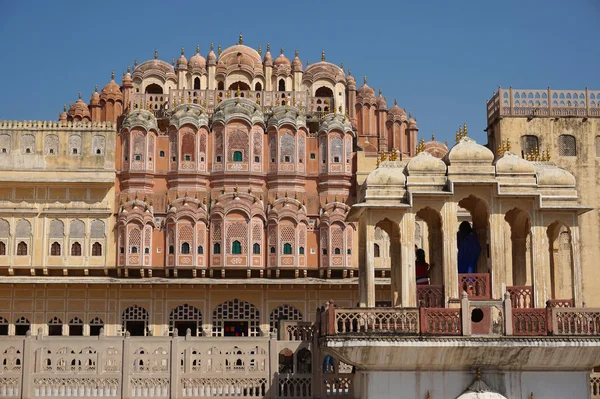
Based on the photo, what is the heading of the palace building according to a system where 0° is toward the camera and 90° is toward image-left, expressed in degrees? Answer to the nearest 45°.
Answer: approximately 0°
